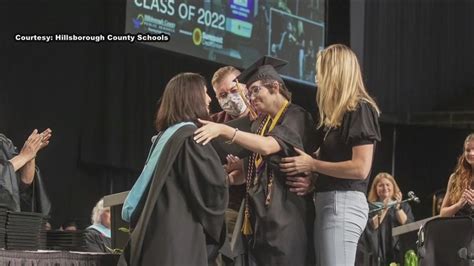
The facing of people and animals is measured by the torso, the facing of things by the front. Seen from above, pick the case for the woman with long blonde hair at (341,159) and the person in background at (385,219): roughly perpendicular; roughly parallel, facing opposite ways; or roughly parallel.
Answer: roughly perpendicular

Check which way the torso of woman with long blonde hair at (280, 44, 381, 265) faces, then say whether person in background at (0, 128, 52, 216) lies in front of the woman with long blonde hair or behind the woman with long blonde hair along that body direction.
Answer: in front

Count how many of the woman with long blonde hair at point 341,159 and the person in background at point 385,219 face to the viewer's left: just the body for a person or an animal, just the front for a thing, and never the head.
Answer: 1

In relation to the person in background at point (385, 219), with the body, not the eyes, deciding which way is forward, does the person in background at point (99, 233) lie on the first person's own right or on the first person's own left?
on the first person's own right

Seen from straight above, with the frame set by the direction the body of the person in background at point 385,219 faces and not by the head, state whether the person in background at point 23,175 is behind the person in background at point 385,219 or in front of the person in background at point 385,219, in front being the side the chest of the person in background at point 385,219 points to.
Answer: in front

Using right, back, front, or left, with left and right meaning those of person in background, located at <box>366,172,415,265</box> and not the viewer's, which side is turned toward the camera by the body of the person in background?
front

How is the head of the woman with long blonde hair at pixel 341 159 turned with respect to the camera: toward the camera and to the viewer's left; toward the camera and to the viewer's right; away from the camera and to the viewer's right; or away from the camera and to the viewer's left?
away from the camera and to the viewer's left

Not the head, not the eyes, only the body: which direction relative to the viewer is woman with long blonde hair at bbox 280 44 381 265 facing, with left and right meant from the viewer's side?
facing to the left of the viewer
